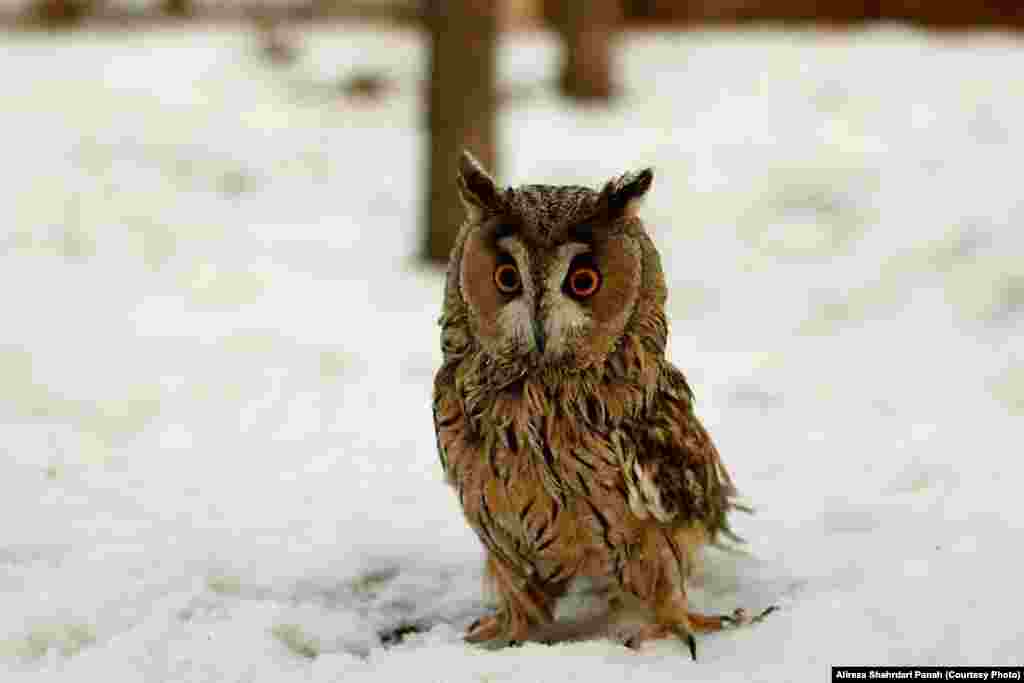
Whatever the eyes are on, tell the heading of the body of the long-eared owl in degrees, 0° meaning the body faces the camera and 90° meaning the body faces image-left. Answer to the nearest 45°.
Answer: approximately 45°

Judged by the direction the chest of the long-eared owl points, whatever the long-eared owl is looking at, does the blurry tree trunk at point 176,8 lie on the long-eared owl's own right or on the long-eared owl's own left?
on the long-eared owl's own right

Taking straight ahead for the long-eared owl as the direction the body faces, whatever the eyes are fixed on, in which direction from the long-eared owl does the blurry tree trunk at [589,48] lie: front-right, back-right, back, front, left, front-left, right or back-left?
back-right

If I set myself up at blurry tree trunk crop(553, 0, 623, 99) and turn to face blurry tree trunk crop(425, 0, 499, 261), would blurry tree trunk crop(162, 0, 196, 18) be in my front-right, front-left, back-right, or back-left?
back-right
